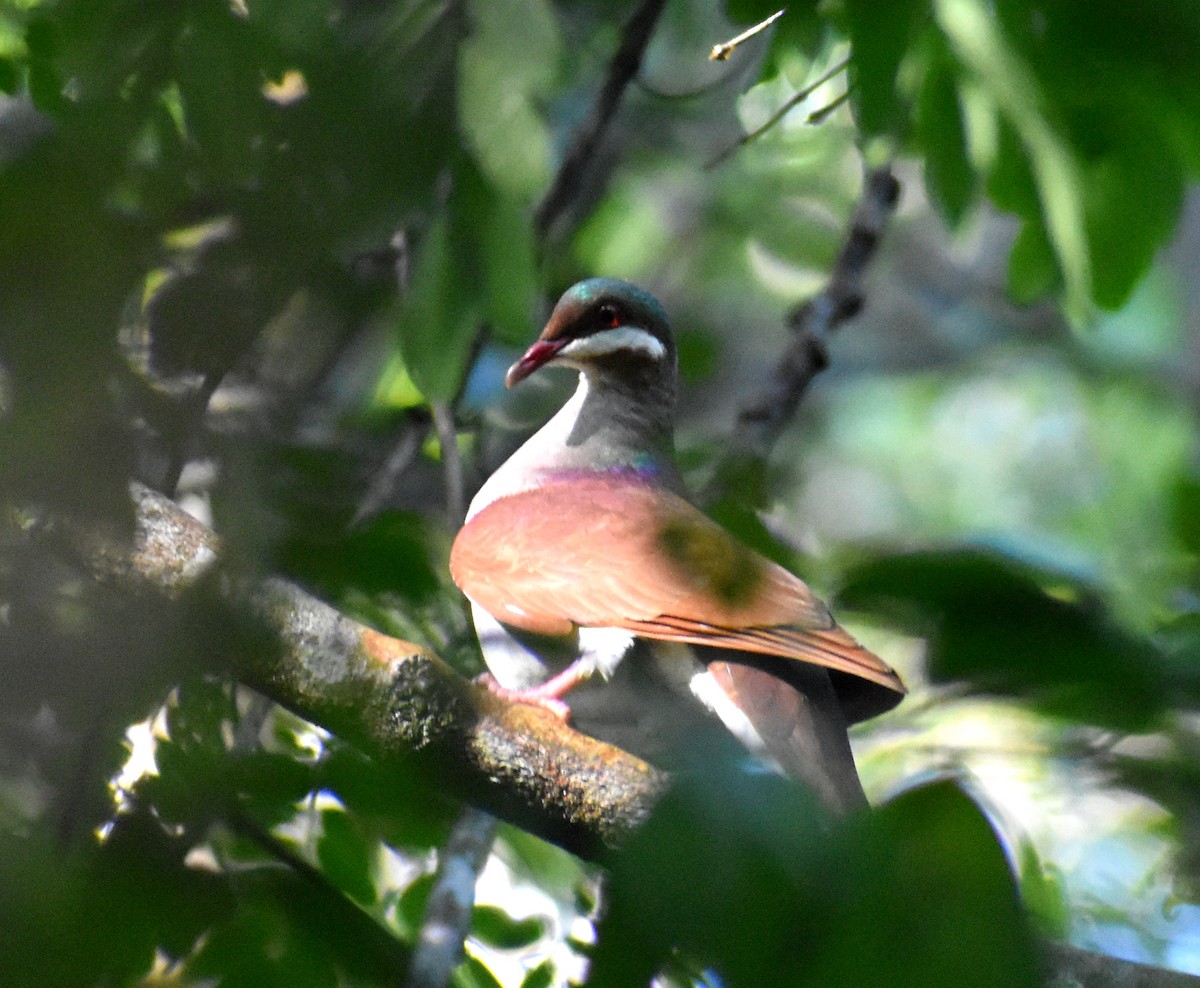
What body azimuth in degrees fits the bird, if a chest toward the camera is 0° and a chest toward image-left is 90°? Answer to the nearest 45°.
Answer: approximately 90°

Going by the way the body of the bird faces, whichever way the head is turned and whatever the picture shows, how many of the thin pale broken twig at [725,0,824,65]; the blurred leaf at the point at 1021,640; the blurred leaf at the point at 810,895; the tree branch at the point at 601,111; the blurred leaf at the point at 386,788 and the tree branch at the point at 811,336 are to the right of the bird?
3

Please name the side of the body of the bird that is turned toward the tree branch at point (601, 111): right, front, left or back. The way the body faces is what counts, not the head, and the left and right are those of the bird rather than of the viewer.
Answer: right

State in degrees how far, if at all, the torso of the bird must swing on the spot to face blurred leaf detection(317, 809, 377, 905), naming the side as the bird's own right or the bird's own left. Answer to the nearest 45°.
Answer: approximately 45° to the bird's own left

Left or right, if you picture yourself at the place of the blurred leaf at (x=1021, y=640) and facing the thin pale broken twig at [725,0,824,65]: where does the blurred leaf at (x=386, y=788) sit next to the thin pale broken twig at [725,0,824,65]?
left

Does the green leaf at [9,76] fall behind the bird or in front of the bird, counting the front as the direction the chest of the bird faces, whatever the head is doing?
in front

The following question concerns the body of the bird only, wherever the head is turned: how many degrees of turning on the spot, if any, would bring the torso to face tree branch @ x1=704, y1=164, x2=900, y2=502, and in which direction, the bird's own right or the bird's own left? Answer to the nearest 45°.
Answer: approximately 90° to the bird's own right
